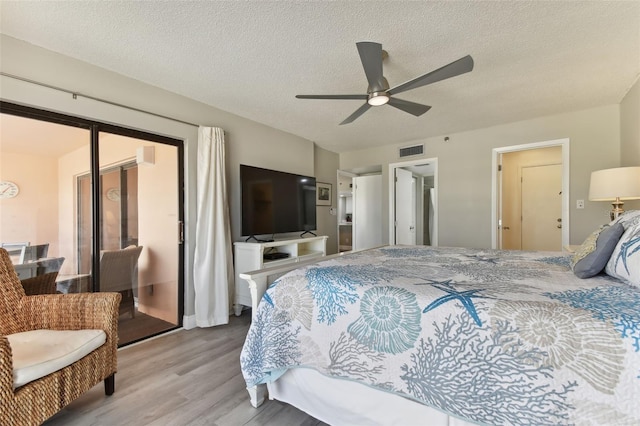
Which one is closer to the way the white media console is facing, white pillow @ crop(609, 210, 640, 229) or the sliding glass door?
the white pillow

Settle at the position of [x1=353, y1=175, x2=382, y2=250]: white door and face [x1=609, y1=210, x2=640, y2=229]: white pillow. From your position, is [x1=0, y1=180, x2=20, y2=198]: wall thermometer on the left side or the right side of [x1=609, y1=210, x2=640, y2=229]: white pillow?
right

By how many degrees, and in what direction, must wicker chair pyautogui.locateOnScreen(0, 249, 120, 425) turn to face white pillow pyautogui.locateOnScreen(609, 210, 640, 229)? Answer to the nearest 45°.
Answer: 0° — it already faces it

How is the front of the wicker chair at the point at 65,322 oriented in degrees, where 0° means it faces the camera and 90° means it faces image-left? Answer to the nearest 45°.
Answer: approximately 315°

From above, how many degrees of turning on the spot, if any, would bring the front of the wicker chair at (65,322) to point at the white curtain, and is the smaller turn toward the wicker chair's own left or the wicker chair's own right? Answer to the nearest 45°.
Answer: approximately 90° to the wicker chair's own left

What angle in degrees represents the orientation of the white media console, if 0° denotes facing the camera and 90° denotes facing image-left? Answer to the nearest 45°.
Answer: approximately 315°

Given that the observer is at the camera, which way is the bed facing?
facing away from the viewer and to the left of the viewer
